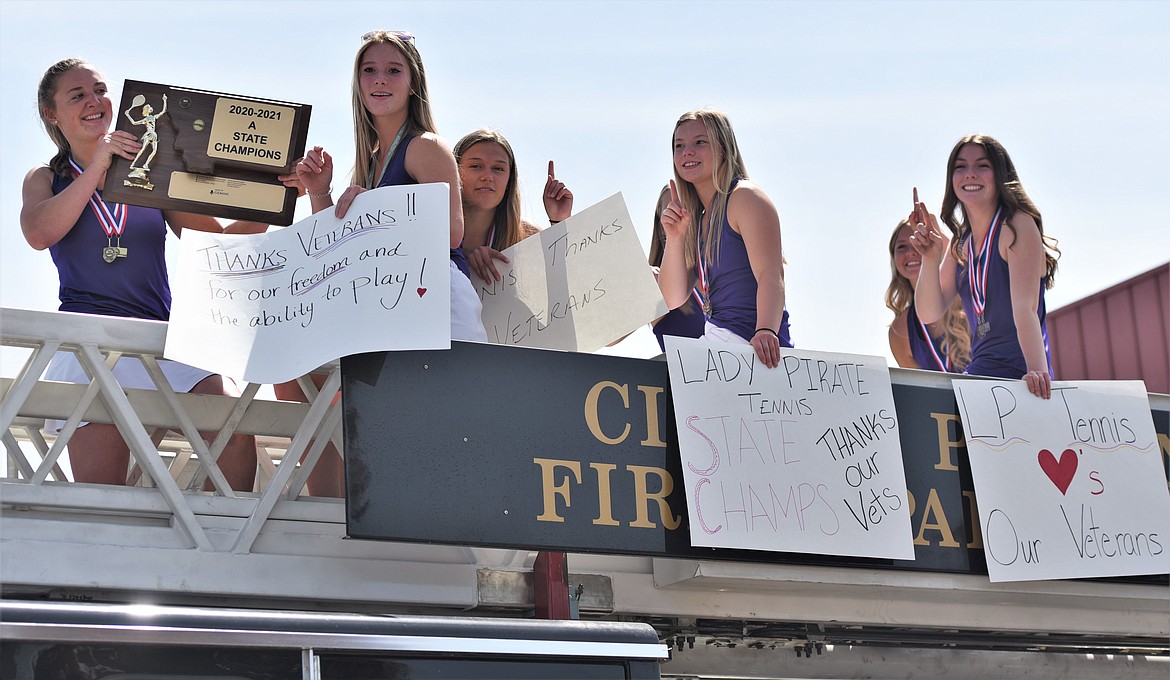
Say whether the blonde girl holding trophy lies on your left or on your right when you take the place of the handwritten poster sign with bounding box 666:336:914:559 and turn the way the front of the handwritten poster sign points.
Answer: on your right

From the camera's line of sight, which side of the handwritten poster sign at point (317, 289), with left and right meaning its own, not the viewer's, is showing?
front

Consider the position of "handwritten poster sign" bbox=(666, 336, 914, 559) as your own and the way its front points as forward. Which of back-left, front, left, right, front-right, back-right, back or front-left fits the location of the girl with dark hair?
back-left

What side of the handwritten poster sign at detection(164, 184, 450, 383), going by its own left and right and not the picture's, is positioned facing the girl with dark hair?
left

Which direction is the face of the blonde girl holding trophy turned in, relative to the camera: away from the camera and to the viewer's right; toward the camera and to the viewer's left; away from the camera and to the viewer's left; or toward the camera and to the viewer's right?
toward the camera and to the viewer's right

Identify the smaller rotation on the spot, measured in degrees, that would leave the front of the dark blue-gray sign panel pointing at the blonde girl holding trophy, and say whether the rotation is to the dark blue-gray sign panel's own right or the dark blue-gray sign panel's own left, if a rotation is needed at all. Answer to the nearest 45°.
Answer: approximately 90° to the dark blue-gray sign panel's own right

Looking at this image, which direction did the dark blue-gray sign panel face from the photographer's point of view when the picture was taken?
facing the viewer

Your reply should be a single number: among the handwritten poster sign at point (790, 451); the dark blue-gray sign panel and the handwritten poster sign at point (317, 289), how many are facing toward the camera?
3

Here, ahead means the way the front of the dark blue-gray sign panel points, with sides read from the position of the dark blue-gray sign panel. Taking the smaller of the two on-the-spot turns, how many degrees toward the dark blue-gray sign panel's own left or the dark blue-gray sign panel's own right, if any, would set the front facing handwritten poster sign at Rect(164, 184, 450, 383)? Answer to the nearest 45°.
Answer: approximately 90° to the dark blue-gray sign panel's own right

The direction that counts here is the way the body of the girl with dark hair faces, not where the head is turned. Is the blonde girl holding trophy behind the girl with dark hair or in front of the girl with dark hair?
in front

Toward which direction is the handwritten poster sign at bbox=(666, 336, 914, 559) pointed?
toward the camera
